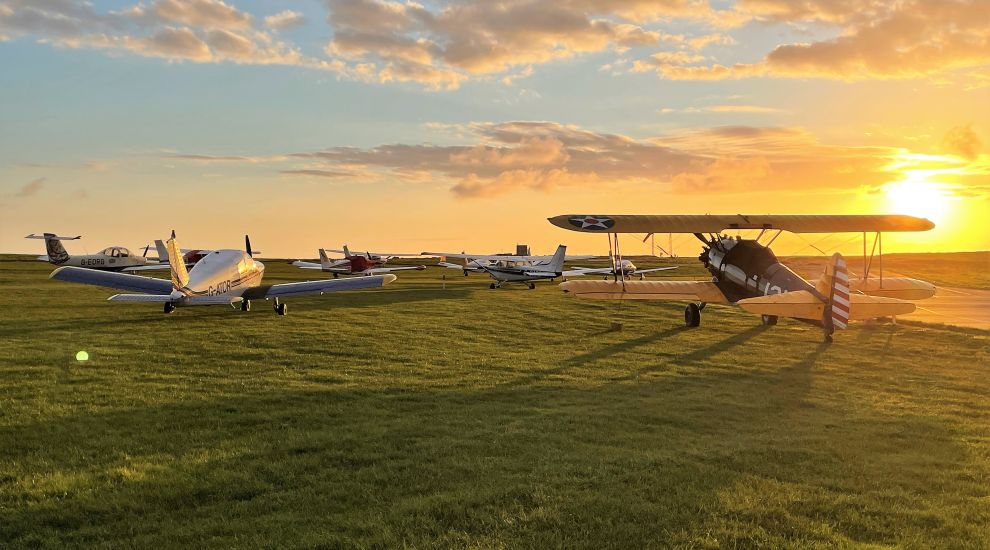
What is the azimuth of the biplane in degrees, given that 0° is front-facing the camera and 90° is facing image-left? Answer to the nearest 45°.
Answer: approximately 135°

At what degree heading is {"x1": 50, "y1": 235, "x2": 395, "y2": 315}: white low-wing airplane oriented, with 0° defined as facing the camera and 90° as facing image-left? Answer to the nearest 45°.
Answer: approximately 225°

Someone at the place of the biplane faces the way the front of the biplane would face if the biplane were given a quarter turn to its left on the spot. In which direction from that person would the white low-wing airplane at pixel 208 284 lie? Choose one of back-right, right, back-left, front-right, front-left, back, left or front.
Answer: front-right
